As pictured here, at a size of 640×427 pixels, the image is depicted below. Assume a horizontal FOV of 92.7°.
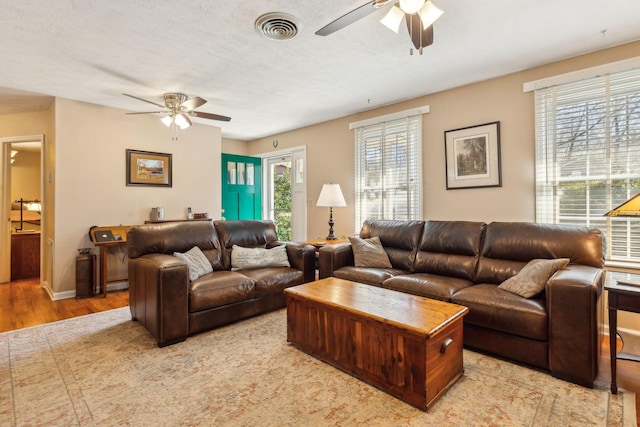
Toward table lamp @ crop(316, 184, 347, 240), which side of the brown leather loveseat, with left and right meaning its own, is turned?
left

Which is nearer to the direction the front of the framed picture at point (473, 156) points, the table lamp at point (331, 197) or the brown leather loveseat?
the brown leather loveseat

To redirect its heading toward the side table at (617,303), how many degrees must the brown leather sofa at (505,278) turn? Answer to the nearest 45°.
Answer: approximately 90° to its left

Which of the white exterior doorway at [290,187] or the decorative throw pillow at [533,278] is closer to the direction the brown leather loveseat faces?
the decorative throw pillow

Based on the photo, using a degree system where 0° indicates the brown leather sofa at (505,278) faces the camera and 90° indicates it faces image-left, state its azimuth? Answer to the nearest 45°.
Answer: approximately 45°

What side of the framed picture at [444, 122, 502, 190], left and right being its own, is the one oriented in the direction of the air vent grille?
front

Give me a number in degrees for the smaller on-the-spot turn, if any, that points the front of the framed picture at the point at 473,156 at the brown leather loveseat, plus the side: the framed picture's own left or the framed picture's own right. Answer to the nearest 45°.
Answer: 0° — it already faces it

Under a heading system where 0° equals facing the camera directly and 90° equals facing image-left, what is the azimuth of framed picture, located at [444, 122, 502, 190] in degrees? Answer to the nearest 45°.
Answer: approximately 45°

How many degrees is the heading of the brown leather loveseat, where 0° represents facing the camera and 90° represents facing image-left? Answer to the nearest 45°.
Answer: approximately 315°

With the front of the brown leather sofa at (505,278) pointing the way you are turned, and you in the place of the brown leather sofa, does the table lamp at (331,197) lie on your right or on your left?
on your right

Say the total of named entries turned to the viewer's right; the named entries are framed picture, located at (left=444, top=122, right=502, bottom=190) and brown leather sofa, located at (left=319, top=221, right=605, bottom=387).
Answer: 0

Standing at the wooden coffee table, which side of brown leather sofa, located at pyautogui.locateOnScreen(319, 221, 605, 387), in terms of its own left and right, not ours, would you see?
front
